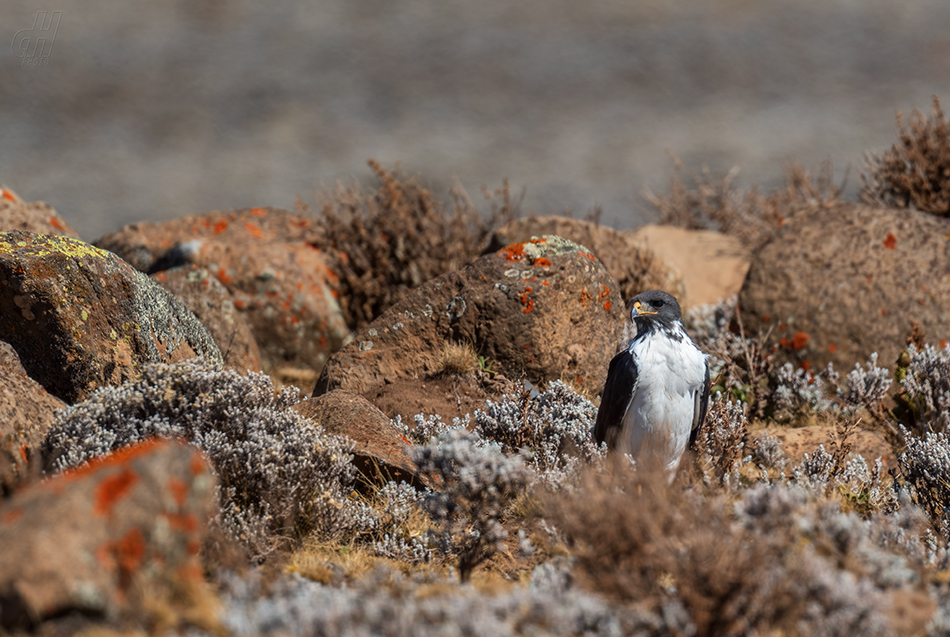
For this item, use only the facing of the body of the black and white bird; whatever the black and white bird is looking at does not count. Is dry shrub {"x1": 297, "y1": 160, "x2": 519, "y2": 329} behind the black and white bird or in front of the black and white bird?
behind

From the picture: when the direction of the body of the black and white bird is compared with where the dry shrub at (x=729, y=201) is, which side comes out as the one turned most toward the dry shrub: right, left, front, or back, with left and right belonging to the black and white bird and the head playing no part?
back

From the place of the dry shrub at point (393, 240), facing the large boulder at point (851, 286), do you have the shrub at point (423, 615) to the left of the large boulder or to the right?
right

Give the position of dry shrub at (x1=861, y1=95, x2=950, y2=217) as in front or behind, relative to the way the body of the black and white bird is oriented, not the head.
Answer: behind

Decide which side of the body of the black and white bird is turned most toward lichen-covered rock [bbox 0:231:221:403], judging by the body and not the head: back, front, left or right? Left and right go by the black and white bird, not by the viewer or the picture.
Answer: right

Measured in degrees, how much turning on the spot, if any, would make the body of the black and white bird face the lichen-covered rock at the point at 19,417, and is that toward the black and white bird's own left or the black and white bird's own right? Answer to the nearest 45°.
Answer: approximately 45° to the black and white bird's own right

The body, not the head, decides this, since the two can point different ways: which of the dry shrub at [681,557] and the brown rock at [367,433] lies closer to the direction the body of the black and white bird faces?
the dry shrub

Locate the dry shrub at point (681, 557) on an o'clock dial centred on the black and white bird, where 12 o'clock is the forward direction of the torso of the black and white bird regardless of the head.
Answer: The dry shrub is roughly at 12 o'clock from the black and white bird.

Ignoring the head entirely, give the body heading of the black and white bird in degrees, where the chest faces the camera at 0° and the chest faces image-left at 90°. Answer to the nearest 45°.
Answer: approximately 0°

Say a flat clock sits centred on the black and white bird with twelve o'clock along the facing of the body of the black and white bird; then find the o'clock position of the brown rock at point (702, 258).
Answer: The brown rock is roughly at 6 o'clock from the black and white bird.

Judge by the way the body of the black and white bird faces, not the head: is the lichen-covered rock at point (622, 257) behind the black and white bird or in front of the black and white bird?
behind
